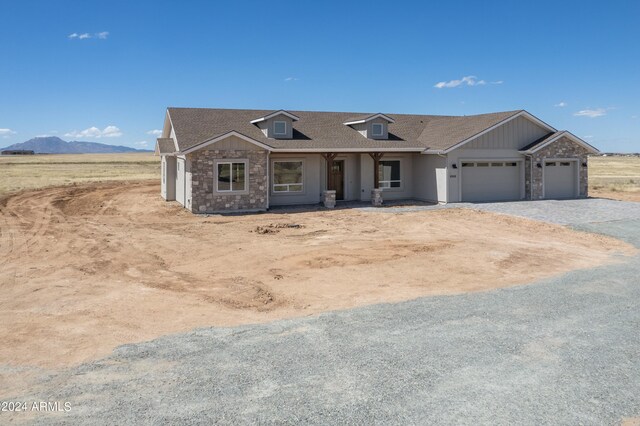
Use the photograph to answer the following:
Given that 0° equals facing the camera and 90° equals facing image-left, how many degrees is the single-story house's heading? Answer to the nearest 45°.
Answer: approximately 0°
